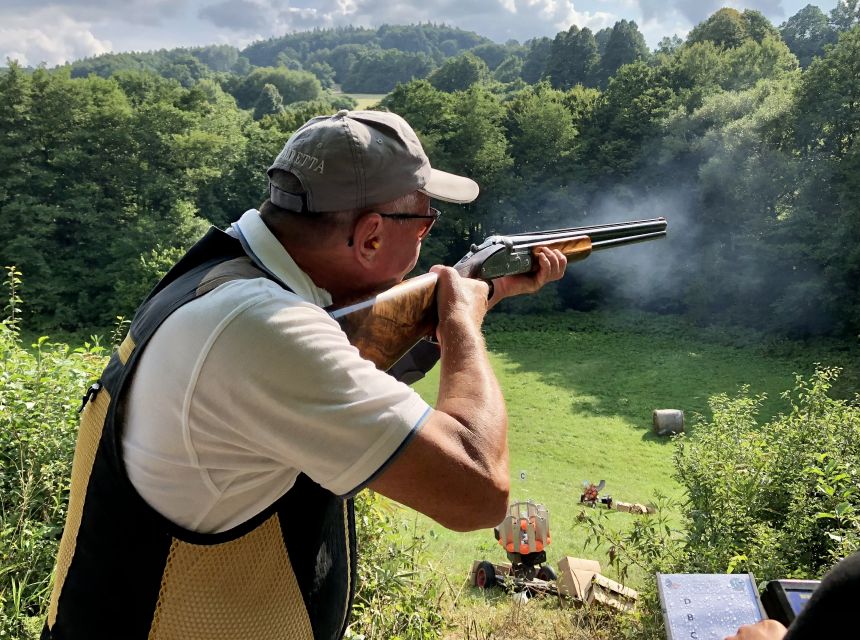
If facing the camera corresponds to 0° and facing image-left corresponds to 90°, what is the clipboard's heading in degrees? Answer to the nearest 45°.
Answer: approximately 0°

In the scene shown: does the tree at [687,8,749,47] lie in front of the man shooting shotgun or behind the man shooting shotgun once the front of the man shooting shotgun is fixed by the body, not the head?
in front

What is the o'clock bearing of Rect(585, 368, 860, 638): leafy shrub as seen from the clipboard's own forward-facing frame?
The leafy shrub is roughly at 6 o'clock from the clipboard.

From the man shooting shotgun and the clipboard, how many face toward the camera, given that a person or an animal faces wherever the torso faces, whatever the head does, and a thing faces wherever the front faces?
1

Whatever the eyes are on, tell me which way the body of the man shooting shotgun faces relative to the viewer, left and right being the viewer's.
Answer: facing away from the viewer and to the right of the viewer

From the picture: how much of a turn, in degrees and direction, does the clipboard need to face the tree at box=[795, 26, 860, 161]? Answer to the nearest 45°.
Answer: approximately 180°

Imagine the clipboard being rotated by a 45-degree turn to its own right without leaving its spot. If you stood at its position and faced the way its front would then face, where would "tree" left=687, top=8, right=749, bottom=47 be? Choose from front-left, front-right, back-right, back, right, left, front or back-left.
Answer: back-right

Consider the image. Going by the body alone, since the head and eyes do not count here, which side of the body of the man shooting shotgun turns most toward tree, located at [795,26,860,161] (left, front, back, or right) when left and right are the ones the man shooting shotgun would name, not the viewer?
front

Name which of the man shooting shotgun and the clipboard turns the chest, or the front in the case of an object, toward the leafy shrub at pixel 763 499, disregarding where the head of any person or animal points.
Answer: the man shooting shotgun

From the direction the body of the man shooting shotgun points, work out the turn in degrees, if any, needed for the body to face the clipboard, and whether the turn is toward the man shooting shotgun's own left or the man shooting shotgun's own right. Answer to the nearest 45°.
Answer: approximately 45° to the man shooting shotgun's own right

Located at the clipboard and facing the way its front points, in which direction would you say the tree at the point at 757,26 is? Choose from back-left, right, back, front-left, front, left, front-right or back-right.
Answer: back

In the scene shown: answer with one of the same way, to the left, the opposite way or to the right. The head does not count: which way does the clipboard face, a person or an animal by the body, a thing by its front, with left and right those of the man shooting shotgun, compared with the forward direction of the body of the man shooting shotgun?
the opposite way

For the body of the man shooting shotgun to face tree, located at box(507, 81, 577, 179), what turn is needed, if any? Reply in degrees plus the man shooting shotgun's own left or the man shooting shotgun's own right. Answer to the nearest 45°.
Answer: approximately 45° to the man shooting shotgun's own left

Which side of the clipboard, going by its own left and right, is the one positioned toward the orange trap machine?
back
